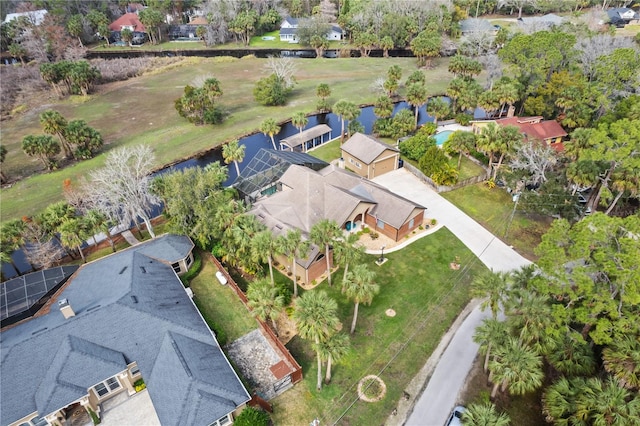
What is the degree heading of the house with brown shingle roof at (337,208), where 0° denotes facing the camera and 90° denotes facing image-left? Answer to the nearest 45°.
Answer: approximately 315°

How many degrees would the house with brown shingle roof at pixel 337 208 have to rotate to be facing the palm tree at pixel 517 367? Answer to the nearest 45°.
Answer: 0° — it already faces it

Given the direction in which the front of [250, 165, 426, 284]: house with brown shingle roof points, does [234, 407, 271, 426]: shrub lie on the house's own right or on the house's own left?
on the house's own right

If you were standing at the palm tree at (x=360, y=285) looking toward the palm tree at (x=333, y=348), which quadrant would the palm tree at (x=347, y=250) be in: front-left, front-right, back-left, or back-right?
back-right

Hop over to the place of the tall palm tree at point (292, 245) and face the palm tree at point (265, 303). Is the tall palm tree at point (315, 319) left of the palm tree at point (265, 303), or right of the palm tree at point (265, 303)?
left

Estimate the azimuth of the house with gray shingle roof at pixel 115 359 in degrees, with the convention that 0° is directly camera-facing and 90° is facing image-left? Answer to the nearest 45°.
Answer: approximately 315°

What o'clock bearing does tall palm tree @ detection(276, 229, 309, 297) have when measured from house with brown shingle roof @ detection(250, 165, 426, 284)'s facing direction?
The tall palm tree is roughly at 2 o'clock from the house with brown shingle roof.

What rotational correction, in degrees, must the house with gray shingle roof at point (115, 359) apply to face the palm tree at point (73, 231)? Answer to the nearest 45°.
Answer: approximately 135° to its left

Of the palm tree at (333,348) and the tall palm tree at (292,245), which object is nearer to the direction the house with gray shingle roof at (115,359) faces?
the palm tree
